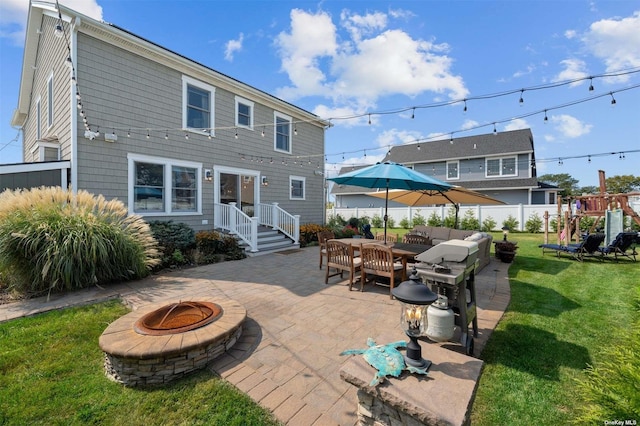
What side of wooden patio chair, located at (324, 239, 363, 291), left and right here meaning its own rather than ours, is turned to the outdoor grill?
right

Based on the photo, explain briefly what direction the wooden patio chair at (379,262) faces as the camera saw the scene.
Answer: facing away from the viewer and to the right of the viewer

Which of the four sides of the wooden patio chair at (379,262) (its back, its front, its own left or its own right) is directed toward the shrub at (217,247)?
left

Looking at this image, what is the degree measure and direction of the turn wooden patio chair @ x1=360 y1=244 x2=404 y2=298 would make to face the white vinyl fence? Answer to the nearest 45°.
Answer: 0° — it already faces it

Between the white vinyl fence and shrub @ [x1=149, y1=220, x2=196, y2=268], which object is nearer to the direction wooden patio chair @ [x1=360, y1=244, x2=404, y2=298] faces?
the white vinyl fence

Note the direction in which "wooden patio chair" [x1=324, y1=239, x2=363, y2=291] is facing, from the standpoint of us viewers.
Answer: facing away from the viewer and to the right of the viewer

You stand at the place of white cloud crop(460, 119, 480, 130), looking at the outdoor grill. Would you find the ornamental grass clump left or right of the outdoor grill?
right

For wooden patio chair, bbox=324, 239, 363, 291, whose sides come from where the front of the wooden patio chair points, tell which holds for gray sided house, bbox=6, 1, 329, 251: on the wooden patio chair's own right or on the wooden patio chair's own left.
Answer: on the wooden patio chair's own left

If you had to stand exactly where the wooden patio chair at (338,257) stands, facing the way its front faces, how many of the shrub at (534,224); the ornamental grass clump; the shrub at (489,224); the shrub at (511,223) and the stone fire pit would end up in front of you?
3

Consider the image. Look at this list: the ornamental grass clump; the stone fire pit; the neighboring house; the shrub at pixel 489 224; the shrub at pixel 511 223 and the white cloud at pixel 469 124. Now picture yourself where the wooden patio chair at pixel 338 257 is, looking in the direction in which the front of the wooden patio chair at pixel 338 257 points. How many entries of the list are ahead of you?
4

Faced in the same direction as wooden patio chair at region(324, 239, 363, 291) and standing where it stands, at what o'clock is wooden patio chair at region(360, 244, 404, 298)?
wooden patio chair at region(360, 244, 404, 298) is roughly at 3 o'clock from wooden patio chair at region(324, 239, 363, 291).
